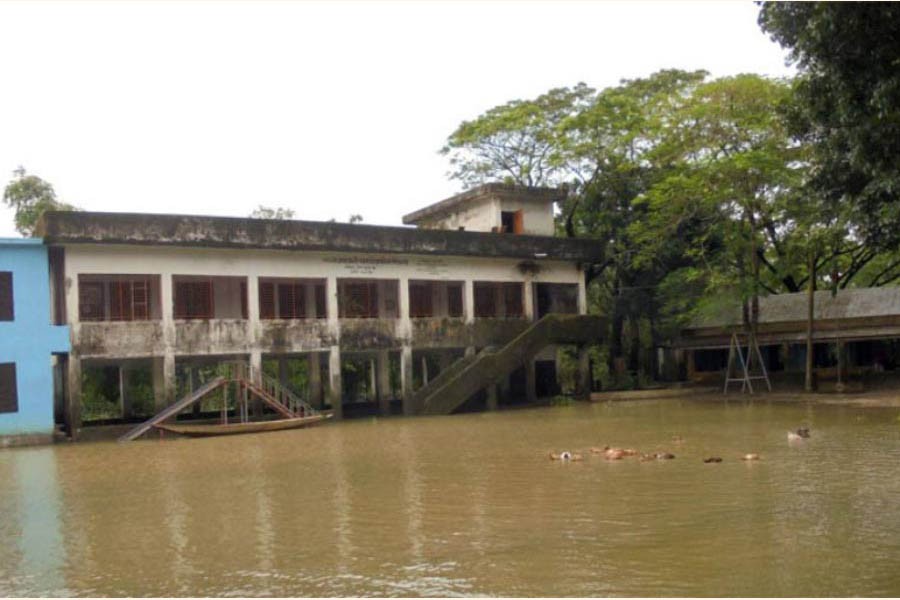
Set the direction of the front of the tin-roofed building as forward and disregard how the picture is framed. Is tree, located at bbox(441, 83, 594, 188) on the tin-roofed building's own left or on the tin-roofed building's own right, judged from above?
on the tin-roofed building's own right

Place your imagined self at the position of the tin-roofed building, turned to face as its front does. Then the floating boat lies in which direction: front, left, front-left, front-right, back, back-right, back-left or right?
front-right

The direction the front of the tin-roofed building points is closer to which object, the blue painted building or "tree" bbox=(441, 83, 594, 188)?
the blue painted building

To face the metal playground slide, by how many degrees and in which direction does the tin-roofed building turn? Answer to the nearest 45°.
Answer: approximately 45° to its right

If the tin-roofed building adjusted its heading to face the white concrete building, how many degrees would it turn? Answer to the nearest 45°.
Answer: approximately 45° to its right

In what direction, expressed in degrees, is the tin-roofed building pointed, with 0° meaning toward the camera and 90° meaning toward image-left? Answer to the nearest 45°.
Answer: approximately 0°

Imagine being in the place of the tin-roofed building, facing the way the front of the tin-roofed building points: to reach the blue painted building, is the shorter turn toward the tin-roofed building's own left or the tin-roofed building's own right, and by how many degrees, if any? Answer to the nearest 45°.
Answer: approximately 45° to the tin-roofed building's own right

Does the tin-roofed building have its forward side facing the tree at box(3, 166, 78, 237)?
no
